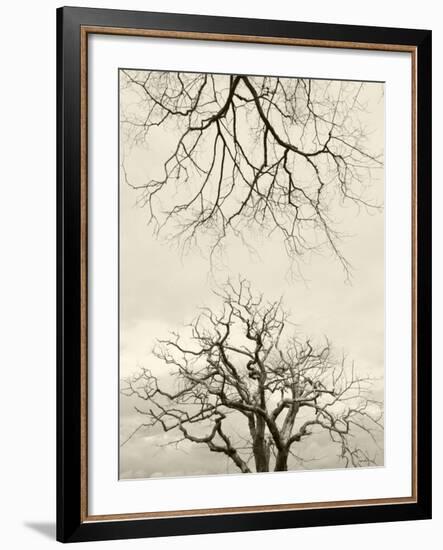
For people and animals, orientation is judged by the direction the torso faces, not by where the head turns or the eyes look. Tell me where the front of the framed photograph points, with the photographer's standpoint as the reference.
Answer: facing the viewer and to the right of the viewer
